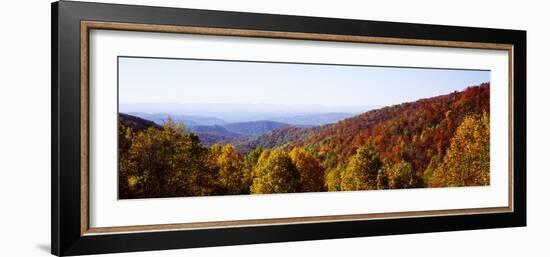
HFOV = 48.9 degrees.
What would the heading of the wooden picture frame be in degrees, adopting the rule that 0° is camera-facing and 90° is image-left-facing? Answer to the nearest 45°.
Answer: approximately 315°
